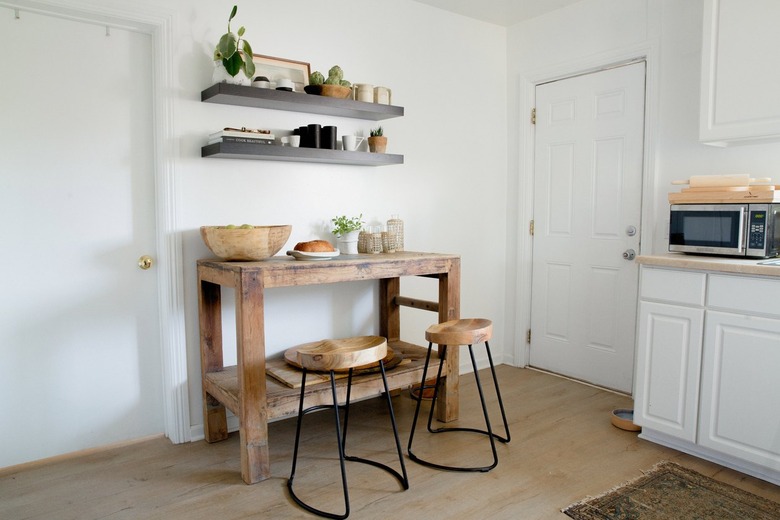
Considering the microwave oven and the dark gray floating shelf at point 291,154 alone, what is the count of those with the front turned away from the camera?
0

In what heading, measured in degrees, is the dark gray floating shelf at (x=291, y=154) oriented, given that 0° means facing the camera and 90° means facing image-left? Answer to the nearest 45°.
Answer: approximately 315°

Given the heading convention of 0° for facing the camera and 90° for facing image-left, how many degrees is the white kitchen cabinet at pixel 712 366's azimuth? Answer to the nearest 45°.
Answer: approximately 45°

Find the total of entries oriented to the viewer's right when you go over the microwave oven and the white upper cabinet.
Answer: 0

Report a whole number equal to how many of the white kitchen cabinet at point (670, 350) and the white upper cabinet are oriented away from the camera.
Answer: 0

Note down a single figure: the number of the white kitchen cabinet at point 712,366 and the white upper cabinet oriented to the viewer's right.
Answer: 0
